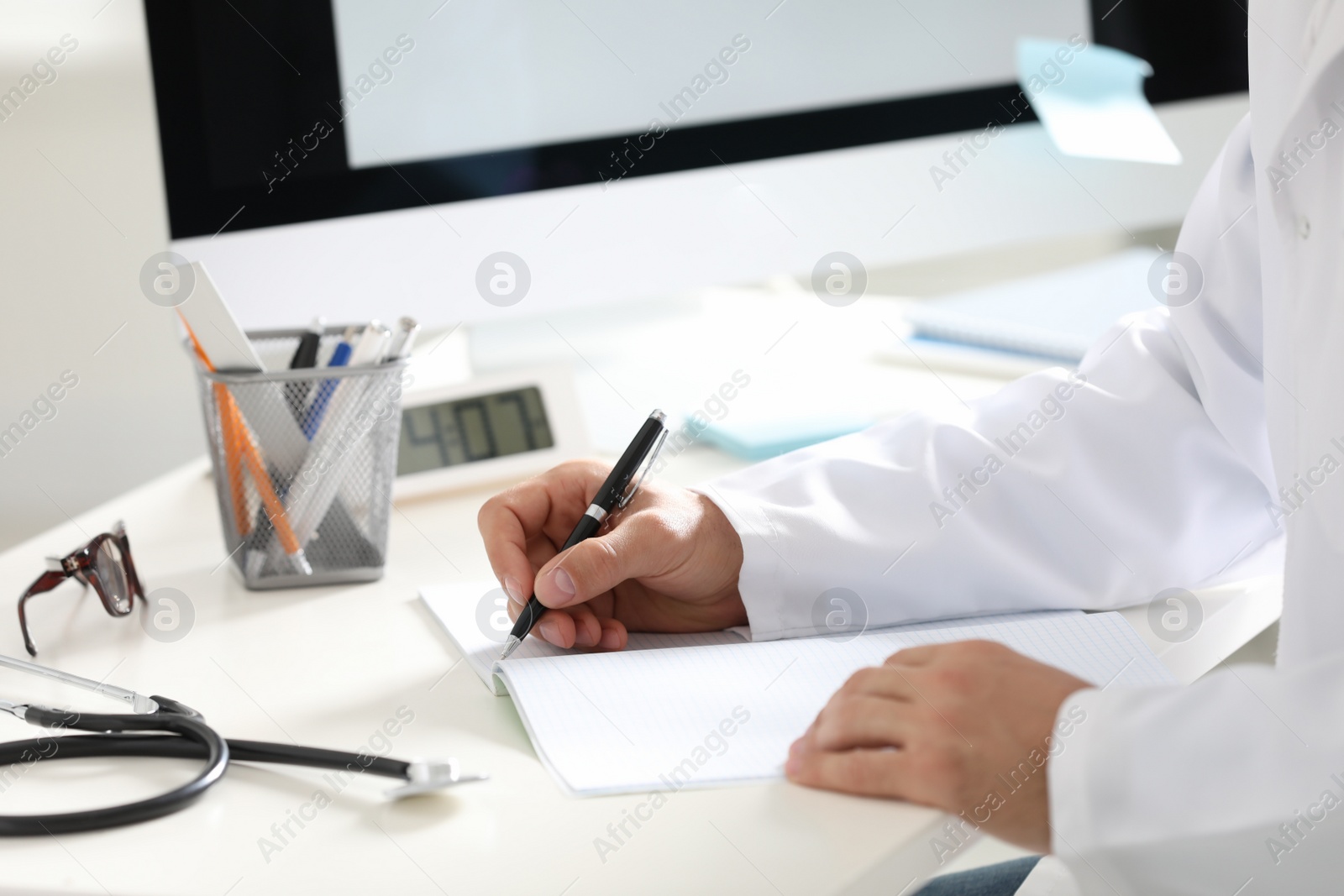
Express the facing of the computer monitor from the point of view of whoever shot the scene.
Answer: facing the viewer and to the right of the viewer

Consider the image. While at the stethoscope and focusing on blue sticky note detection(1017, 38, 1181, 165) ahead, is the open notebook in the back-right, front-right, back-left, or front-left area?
front-right
